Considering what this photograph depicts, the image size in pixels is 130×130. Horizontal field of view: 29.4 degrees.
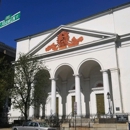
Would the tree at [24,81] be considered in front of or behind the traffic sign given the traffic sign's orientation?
behind

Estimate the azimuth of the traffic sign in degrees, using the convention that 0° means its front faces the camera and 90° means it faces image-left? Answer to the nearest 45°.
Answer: approximately 45°
